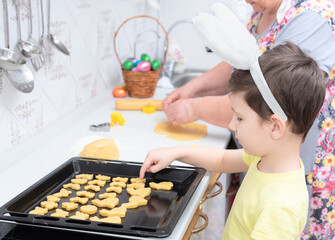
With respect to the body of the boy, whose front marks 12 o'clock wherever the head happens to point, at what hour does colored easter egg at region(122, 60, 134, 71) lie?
The colored easter egg is roughly at 2 o'clock from the boy.

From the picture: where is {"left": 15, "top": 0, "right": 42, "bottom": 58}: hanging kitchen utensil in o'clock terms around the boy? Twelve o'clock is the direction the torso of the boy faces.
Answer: The hanging kitchen utensil is roughly at 1 o'clock from the boy.

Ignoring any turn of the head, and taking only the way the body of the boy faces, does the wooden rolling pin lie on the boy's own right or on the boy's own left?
on the boy's own right

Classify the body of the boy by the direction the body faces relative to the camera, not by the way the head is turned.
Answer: to the viewer's left

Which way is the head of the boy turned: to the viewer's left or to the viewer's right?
to the viewer's left
